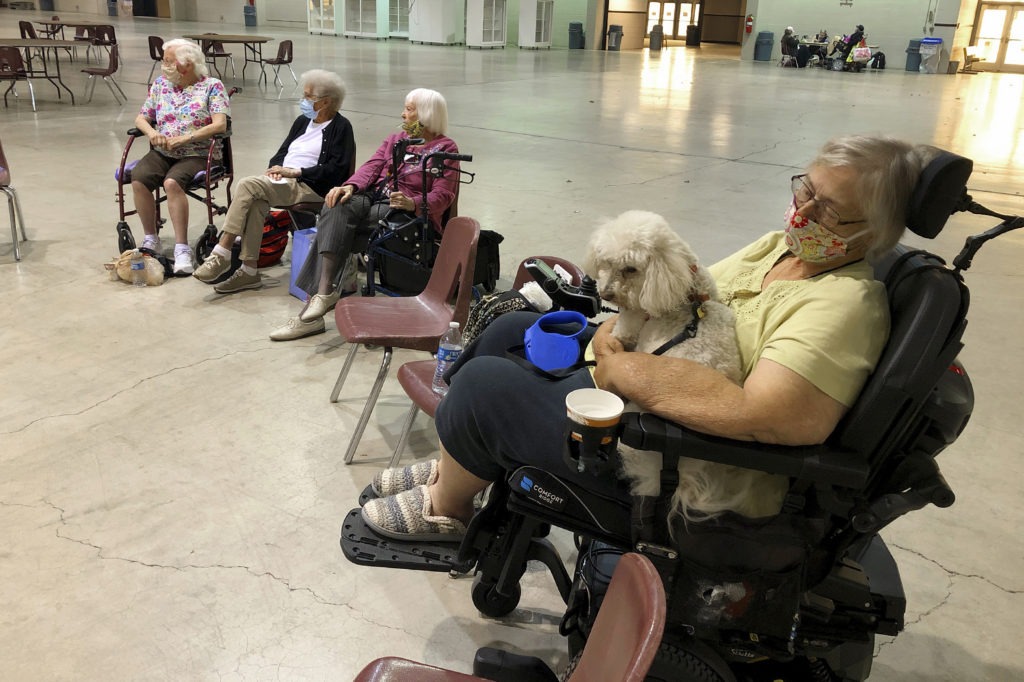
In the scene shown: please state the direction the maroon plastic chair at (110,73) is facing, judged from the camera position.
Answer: facing to the left of the viewer

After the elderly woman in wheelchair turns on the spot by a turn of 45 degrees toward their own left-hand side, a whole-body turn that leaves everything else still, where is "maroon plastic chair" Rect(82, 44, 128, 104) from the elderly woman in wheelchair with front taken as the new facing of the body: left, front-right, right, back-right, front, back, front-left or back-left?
right

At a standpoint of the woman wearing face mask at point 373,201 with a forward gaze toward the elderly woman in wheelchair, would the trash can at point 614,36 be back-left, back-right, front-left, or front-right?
back-left

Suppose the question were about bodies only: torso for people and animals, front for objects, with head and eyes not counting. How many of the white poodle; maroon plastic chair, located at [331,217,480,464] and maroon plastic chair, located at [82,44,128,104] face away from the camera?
0

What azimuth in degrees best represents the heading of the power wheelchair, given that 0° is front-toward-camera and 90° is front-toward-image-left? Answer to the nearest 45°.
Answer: approximately 90°

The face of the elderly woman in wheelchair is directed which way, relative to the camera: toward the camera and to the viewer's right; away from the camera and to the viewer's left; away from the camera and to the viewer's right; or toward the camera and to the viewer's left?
toward the camera and to the viewer's left

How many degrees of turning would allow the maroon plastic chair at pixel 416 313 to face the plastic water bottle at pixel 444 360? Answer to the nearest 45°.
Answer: approximately 90° to its left

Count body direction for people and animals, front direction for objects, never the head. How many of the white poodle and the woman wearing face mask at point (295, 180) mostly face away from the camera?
0

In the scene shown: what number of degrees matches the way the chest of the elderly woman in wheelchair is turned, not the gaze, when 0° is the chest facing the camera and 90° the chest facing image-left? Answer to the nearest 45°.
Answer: approximately 90°

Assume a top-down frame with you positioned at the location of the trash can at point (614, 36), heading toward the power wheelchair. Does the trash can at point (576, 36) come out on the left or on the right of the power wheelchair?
right

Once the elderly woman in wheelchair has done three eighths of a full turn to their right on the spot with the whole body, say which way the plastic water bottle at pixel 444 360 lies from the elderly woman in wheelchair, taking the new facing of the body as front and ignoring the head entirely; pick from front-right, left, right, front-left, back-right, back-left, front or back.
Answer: left

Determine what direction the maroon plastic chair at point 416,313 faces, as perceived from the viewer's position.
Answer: facing to the left of the viewer

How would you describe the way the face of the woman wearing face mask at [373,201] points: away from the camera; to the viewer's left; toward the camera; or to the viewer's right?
to the viewer's left

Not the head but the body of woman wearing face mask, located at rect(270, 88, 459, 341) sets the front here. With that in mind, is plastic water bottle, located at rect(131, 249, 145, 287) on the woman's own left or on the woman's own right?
on the woman's own right
